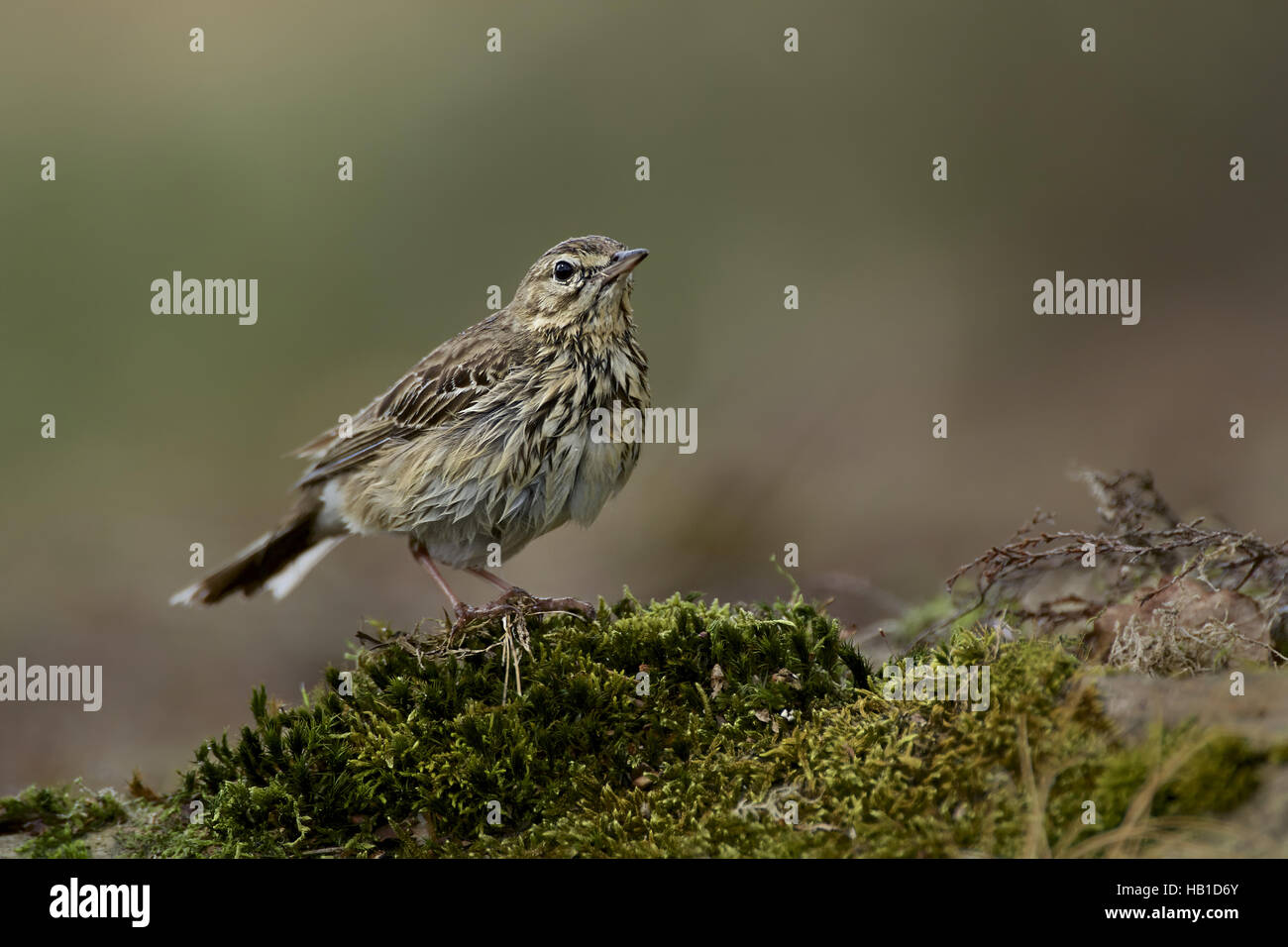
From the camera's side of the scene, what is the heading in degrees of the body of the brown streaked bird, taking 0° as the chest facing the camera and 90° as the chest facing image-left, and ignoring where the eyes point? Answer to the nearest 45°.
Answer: approximately 315°
